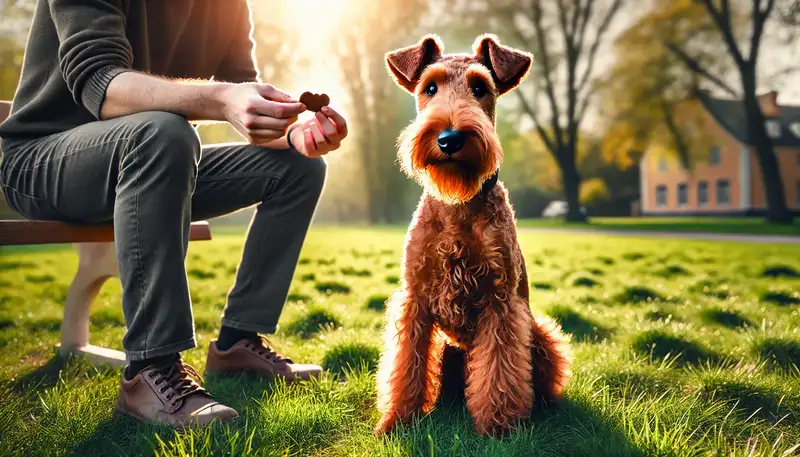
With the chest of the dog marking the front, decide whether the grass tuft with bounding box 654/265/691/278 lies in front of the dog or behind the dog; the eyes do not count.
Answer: behind

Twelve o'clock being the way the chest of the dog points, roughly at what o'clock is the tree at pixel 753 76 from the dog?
The tree is roughly at 7 o'clock from the dog.

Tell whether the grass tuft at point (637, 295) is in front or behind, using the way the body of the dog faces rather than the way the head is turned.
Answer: behind

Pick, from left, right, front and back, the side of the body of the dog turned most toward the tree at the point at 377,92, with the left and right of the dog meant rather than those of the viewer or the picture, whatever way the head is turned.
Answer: back

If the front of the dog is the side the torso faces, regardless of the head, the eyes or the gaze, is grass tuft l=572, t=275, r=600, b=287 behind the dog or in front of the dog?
behind

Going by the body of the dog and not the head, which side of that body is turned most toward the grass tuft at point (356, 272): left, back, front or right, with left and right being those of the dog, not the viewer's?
back

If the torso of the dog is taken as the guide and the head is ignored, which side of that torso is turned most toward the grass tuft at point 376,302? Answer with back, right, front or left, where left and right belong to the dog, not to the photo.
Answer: back

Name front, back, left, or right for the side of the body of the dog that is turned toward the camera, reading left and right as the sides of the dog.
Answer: front

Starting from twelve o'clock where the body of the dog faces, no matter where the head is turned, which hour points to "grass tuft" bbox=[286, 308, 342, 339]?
The grass tuft is roughly at 5 o'clock from the dog.

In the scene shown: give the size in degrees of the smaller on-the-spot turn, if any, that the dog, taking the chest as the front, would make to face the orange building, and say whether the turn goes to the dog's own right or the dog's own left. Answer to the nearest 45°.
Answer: approximately 135° to the dog's own left

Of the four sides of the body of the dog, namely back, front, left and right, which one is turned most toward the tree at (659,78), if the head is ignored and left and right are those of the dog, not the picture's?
back

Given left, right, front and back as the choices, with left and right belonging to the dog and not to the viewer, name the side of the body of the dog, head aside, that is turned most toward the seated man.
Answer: right

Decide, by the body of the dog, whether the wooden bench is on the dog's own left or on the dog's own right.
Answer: on the dog's own right

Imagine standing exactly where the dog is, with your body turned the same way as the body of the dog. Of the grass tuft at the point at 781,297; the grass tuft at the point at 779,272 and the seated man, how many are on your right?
1

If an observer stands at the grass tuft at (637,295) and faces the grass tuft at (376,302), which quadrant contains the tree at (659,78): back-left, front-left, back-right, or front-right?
back-right
